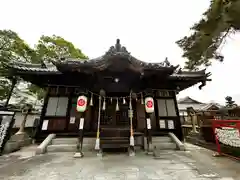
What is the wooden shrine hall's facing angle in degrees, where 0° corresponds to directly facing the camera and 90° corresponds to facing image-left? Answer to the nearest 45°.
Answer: approximately 0°

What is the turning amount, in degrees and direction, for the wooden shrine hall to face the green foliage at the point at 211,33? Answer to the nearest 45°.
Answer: approximately 45° to its left

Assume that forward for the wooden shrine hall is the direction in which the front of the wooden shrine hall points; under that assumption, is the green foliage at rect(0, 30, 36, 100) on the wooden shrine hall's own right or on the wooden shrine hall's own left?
on the wooden shrine hall's own right

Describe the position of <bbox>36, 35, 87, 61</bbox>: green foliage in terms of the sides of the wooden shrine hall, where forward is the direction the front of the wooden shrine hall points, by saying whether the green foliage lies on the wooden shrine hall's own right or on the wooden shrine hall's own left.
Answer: on the wooden shrine hall's own right
